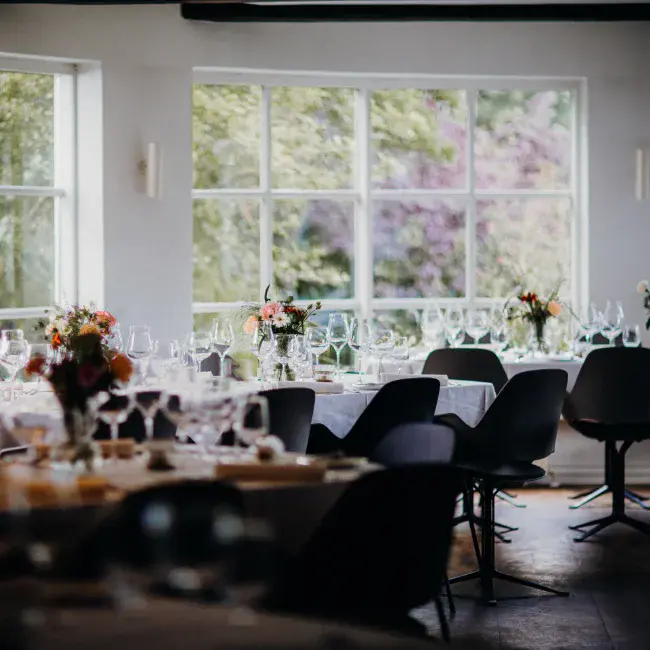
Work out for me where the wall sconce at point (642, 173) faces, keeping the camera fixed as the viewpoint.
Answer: facing the viewer

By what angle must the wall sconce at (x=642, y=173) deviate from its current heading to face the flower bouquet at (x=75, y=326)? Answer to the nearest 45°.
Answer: approximately 45° to its right

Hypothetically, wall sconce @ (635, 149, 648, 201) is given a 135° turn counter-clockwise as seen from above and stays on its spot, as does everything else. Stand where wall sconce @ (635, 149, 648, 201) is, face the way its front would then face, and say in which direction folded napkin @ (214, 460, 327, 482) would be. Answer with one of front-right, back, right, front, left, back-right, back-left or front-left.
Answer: back-right

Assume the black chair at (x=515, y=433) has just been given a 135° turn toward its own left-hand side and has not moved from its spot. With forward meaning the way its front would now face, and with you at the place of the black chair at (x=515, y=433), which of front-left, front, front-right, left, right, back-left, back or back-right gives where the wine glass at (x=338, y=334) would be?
back-right

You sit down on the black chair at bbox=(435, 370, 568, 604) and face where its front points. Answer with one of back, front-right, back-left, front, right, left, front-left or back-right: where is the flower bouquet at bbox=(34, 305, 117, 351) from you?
front-left

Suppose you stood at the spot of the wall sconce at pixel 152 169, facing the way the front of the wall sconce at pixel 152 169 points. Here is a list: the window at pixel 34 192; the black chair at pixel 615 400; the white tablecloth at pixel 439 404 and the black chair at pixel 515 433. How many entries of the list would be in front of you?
3

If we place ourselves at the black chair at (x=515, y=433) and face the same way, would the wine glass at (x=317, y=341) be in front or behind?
in front

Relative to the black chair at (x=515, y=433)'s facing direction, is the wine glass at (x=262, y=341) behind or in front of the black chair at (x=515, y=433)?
in front

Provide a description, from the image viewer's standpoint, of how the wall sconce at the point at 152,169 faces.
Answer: facing the viewer and to the right of the viewer

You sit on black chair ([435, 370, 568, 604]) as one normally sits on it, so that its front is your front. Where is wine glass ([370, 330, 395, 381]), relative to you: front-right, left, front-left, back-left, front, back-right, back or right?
front

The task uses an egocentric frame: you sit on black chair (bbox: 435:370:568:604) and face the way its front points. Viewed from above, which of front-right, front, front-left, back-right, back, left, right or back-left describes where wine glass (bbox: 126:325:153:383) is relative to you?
front-left

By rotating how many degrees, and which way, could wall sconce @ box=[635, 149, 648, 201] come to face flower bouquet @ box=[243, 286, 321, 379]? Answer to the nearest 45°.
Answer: approximately 45° to its right

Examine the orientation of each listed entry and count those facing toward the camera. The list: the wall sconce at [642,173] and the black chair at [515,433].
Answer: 1

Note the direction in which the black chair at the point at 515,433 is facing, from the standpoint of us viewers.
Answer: facing away from the viewer and to the left of the viewer

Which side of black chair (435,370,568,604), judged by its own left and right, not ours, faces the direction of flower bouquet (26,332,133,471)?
left

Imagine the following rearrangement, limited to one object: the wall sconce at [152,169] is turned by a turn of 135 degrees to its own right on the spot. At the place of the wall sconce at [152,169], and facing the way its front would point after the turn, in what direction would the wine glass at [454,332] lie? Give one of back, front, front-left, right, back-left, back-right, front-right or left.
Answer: back

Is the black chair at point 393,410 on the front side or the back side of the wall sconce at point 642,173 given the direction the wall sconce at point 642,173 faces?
on the front side
